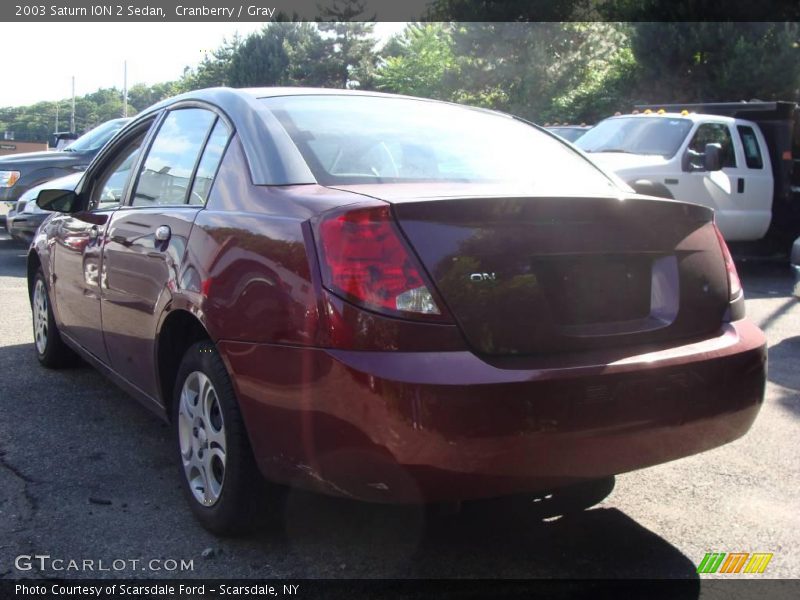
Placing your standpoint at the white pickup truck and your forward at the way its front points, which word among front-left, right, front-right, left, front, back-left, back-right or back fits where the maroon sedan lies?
front-left

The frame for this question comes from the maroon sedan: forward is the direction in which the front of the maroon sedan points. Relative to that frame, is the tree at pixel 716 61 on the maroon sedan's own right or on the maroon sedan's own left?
on the maroon sedan's own right

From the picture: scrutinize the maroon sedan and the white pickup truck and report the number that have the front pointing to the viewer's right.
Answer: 0

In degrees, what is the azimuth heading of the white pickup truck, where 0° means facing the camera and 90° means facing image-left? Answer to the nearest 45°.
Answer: approximately 45°

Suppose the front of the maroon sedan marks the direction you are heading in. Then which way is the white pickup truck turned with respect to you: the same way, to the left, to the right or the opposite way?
to the left

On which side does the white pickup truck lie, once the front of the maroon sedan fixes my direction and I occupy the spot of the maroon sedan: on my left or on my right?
on my right

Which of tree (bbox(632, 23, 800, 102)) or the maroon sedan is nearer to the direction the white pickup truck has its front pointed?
the maroon sedan

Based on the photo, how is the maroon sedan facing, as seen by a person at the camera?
facing away from the viewer and to the left of the viewer
